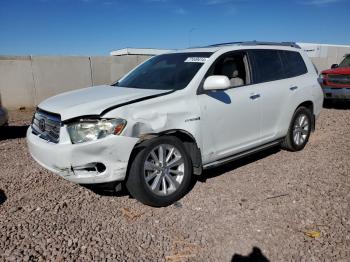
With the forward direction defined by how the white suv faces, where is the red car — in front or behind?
behind

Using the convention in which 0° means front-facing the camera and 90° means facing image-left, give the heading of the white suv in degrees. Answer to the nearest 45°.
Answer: approximately 45°
